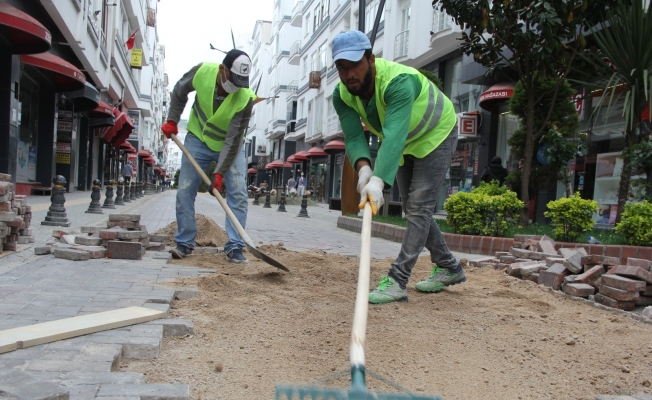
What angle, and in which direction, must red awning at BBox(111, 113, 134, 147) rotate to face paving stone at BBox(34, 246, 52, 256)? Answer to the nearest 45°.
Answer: approximately 90° to its right

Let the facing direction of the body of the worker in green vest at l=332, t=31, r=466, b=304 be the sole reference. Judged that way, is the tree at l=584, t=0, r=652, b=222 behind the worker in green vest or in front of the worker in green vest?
behind

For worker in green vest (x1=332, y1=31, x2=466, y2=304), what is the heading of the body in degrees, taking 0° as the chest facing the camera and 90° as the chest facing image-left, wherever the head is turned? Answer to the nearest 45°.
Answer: approximately 45°

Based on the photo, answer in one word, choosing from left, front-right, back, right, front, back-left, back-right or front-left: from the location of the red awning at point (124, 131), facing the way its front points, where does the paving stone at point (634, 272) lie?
right

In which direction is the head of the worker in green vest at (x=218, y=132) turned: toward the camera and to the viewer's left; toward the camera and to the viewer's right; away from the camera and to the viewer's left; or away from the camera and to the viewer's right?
toward the camera and to the viewer's right

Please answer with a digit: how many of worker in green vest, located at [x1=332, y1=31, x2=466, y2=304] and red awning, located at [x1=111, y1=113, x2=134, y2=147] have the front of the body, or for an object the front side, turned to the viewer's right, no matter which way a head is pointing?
1

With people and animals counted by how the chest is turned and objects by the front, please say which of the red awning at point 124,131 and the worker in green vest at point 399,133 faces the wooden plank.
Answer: the worker in green vest

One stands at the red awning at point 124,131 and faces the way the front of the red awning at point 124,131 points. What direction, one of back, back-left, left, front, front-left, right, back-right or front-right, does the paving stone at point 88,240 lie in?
right

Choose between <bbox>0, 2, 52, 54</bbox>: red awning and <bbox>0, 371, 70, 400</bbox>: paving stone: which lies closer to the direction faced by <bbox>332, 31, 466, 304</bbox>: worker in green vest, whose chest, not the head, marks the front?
the paving stone

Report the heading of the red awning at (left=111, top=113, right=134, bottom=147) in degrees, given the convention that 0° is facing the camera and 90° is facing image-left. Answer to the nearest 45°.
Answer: approximately 270°

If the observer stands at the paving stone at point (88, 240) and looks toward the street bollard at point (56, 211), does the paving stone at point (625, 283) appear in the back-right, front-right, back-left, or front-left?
back-right

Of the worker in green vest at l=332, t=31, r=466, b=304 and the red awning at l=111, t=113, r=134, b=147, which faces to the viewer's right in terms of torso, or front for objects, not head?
the red awning

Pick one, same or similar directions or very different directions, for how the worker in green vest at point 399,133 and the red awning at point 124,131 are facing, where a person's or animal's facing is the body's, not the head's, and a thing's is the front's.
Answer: very different directions

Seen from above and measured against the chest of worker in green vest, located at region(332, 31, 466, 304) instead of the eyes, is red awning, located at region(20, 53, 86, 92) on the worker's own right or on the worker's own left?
on the worker's own right
